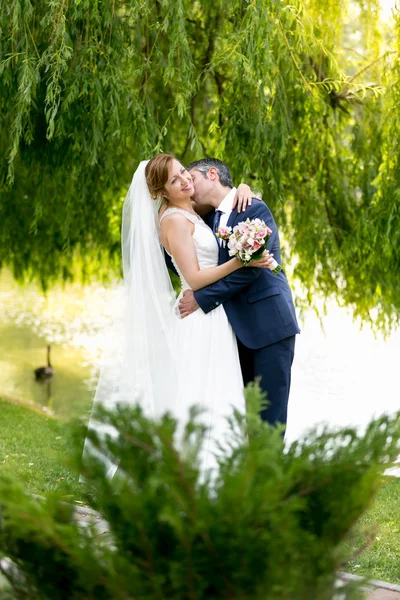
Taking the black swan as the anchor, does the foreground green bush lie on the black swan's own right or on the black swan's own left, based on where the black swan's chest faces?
on the black swan's own right

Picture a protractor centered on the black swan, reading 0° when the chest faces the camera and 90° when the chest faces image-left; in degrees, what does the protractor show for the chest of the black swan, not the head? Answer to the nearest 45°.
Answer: approximately 270°

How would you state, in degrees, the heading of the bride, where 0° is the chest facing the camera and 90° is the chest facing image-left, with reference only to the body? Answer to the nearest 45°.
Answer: approximately 270°

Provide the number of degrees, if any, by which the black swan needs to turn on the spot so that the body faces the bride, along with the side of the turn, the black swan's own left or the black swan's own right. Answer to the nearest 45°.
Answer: approximately 90° to the black swan's own right

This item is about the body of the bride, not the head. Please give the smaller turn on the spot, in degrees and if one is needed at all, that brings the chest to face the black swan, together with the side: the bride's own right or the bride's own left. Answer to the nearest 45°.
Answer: approximately 90° to the bride's own left

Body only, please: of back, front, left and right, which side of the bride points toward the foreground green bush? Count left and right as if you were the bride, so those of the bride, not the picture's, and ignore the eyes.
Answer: right
